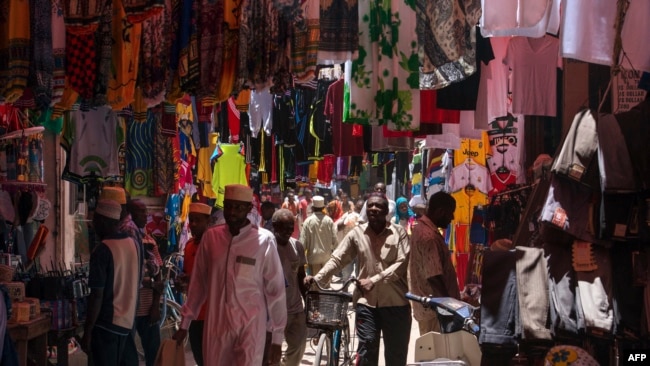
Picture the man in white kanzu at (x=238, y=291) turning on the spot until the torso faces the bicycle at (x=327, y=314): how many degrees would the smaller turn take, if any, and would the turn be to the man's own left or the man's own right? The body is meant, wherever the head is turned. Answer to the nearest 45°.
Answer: approximately 135° to the man's own left

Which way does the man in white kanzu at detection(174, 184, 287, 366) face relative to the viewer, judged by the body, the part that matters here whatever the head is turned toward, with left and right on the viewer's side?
facing the viewer

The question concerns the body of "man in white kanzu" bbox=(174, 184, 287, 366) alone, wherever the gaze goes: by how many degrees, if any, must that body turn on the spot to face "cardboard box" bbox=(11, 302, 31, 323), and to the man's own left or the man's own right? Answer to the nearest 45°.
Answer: approximately 90° to the man's own right

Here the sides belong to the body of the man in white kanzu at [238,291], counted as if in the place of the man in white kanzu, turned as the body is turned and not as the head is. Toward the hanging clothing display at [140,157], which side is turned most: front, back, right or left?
back

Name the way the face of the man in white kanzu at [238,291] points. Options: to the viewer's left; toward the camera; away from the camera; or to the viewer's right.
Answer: toward the camera

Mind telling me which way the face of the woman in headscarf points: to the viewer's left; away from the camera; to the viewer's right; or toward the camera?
toward the camera

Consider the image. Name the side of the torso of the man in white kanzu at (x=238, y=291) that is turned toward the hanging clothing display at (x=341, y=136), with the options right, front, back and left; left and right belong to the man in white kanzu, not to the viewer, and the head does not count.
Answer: back

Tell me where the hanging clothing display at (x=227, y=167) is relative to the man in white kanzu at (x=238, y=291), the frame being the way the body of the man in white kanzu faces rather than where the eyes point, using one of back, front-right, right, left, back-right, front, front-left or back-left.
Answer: back

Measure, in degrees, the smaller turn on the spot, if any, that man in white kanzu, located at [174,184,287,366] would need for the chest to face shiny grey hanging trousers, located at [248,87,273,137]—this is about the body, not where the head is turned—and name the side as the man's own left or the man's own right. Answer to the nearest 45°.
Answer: approximately 180°

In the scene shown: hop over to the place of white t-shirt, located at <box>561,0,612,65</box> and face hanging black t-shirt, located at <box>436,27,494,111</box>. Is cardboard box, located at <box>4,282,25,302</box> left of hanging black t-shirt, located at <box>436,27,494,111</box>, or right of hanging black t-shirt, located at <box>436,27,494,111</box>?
left

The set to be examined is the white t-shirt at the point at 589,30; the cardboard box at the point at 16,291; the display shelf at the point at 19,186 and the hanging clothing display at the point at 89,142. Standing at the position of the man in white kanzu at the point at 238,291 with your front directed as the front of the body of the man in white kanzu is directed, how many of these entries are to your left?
1

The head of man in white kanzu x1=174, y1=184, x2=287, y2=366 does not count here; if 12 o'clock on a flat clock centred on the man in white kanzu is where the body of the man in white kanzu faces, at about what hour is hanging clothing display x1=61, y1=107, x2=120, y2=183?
The hanging clothing display is roughly at 5 o'clock from the man in white kanzu.
